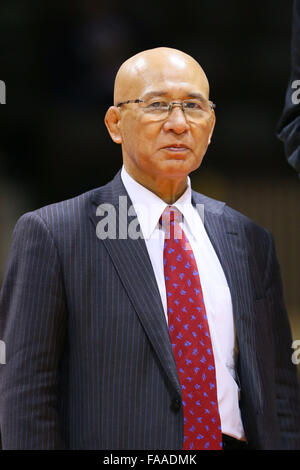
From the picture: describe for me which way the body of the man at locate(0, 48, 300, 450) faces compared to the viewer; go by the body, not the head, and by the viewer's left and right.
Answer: facing the viewer and to the right of the viewer
